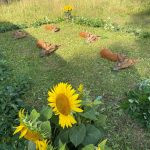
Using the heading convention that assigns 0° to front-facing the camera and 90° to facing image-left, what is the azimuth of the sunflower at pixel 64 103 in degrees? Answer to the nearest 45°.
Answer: approximately 45°

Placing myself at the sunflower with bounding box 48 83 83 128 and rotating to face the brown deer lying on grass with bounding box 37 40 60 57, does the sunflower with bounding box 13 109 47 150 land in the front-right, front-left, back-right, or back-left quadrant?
back-left

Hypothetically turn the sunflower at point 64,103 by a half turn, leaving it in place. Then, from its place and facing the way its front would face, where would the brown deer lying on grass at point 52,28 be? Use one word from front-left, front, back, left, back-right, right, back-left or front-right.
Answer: front-left

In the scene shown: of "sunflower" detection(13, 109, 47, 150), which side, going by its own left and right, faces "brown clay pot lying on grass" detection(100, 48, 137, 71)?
back

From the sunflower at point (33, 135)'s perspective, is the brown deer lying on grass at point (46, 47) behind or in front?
behind
